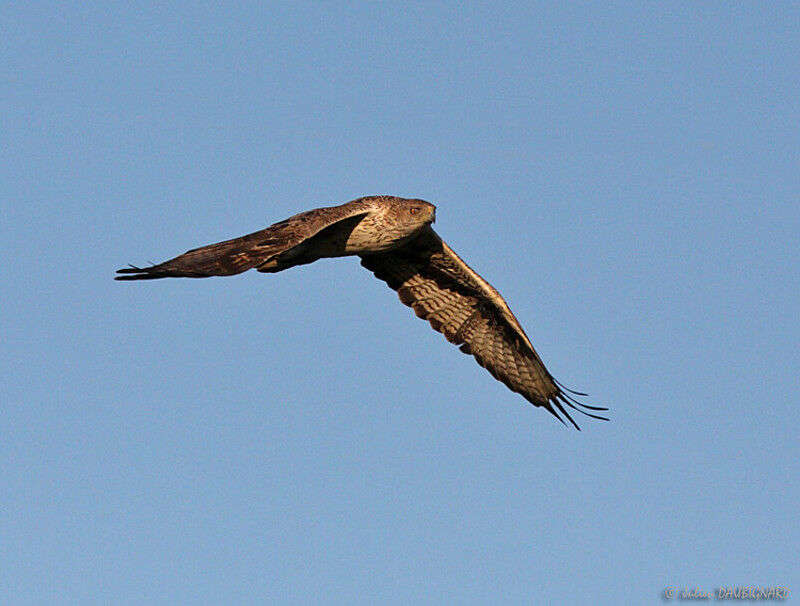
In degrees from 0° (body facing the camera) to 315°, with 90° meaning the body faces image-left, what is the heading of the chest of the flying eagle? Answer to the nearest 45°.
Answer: approximately 315°
